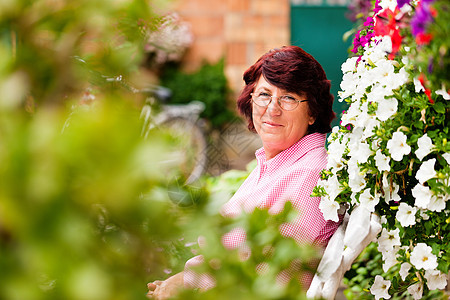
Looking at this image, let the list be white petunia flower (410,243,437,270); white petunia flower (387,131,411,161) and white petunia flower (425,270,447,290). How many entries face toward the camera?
3

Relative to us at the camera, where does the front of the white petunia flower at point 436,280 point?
facing the viewer

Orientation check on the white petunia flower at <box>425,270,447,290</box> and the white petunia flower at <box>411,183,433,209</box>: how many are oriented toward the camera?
2

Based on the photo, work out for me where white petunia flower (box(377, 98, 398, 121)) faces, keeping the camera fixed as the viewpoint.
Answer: facing the viewer and to the left of the viewer

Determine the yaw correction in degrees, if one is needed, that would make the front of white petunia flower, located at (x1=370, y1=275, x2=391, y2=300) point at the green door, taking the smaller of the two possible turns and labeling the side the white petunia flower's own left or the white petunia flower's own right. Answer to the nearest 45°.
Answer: approximately 135° to the white petunia flower's own right

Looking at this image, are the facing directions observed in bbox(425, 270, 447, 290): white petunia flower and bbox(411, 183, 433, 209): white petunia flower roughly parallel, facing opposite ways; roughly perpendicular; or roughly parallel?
roughly parallel

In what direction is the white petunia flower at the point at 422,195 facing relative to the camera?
toward the camera

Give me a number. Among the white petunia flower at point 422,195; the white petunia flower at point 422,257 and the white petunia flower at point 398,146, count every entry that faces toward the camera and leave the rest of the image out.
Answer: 3

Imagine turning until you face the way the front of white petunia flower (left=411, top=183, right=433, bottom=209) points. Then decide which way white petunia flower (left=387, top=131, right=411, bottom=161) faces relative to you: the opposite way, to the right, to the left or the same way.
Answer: the same way

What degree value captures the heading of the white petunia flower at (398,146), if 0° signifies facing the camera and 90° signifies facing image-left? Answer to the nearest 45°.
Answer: approximately 0°
